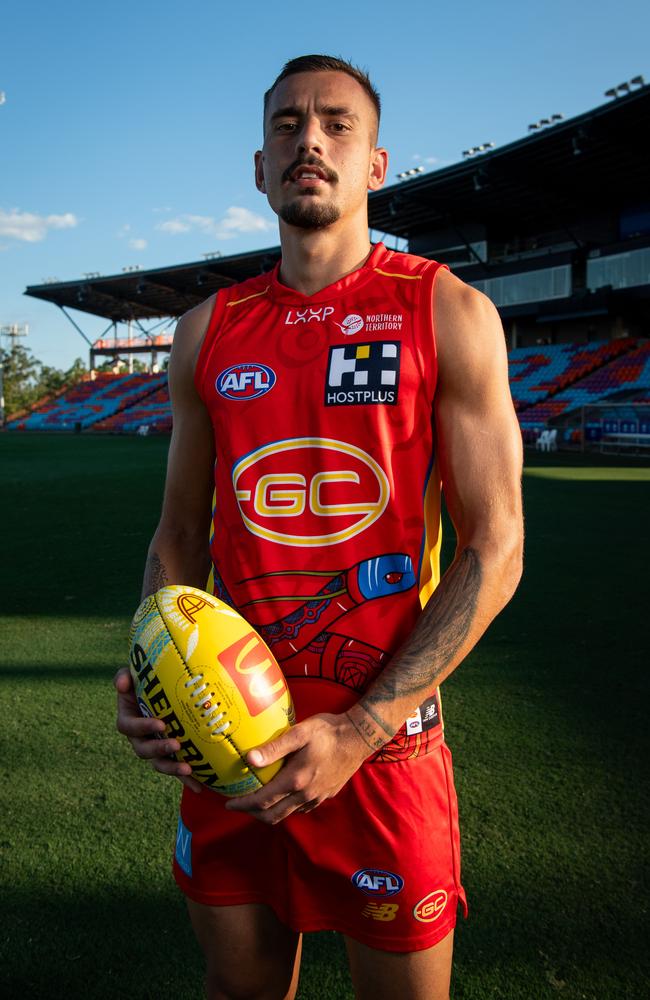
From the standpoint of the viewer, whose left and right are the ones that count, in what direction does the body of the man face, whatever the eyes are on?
facing the viewer

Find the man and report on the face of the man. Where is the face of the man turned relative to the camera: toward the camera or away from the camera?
toward the camera

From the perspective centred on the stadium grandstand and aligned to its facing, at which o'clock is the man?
The man is roughly at 11 o'clock from the stadium grandstand.

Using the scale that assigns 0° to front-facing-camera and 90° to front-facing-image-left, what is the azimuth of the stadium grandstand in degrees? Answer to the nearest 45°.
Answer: approximately 45°

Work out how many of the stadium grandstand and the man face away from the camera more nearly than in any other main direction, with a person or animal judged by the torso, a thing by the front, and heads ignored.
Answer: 0

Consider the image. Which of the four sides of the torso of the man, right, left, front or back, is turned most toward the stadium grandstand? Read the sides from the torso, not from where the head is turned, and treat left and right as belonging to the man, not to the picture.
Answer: back
